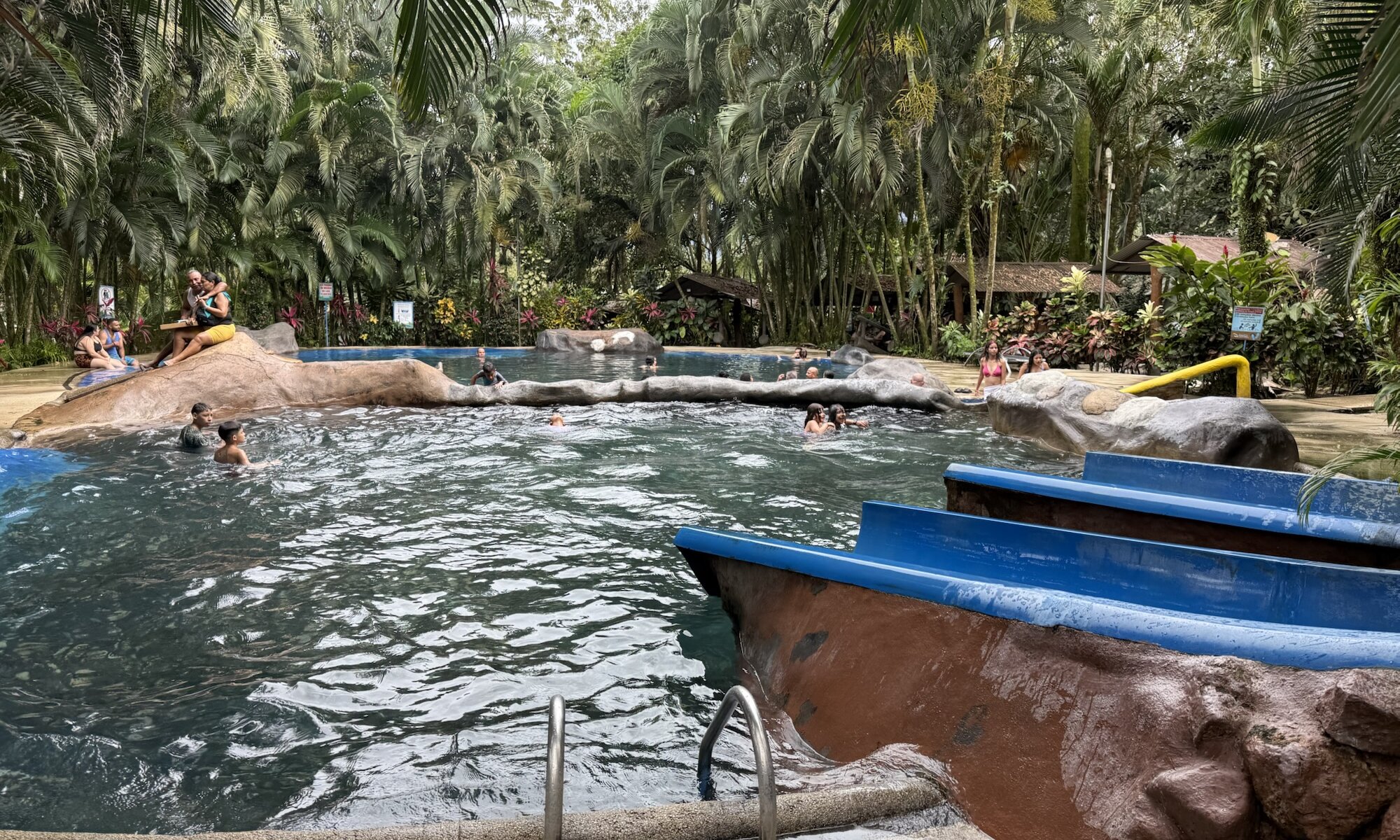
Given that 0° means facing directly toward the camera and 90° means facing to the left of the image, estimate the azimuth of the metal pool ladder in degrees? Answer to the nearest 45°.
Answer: approximately 180°

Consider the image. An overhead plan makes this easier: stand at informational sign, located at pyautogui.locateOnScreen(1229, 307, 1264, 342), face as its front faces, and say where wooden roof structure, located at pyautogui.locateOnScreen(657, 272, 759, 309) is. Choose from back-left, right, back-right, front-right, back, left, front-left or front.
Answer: back-right

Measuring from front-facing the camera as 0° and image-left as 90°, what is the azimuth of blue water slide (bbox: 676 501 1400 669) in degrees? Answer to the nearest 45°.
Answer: approximately 90°

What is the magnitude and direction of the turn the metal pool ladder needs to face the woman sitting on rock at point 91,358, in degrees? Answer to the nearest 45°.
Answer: approximately 45° to its left

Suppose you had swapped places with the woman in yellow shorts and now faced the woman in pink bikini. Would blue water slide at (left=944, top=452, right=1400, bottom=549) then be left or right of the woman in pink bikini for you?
right

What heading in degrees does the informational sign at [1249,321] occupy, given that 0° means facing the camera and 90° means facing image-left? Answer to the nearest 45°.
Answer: approximately 0°

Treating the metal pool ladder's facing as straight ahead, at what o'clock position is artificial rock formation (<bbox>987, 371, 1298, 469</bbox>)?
The artificial rock formation is roughly at 1 o'clock from the metal pool ladder.

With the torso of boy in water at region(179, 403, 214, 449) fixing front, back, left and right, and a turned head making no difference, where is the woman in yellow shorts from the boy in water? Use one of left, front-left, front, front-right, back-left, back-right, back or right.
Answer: back-left

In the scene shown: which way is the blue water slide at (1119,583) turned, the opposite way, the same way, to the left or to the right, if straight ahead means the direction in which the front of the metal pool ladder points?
to the left

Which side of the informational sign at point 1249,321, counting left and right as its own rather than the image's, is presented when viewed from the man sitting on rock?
right

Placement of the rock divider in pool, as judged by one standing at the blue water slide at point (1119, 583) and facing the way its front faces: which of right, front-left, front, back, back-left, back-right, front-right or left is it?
front-right

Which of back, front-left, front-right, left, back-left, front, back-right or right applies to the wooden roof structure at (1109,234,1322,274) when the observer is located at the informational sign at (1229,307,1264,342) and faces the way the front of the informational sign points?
back

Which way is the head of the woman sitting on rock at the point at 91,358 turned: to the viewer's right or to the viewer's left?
to the viewer's right
